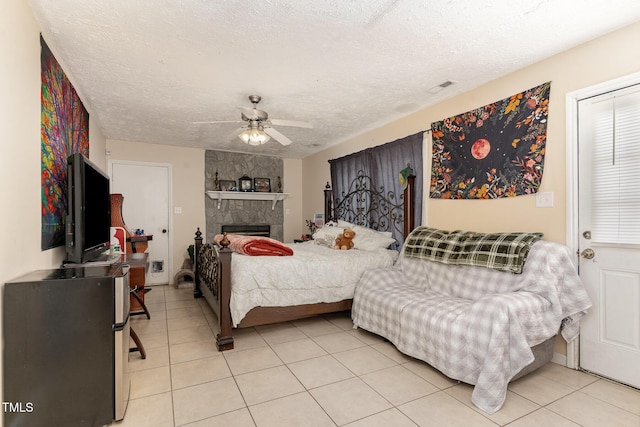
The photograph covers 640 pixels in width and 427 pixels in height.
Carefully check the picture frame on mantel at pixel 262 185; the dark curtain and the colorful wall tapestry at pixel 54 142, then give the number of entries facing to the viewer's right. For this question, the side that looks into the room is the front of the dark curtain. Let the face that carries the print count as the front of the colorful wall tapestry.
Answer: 1

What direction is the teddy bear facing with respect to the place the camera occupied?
facing the viewer and to the left of the viewer

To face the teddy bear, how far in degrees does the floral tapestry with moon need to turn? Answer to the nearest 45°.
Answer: approximately 45° to its right

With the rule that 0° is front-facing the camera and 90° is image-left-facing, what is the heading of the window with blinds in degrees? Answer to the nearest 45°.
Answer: approximately 45°

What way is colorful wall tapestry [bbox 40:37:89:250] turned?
to the viewer's right

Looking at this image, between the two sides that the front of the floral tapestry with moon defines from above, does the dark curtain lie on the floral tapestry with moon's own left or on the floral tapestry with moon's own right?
on the floral tapestry with moon's own right

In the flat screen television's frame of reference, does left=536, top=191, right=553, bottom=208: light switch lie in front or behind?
in front

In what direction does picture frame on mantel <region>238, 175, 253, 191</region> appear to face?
toward the camera

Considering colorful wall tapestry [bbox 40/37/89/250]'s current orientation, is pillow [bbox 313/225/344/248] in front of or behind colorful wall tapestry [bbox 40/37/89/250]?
in front

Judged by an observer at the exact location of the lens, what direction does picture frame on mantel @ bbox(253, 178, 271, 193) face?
facing the viewer

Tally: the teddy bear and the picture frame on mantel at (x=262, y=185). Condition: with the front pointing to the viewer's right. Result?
0
